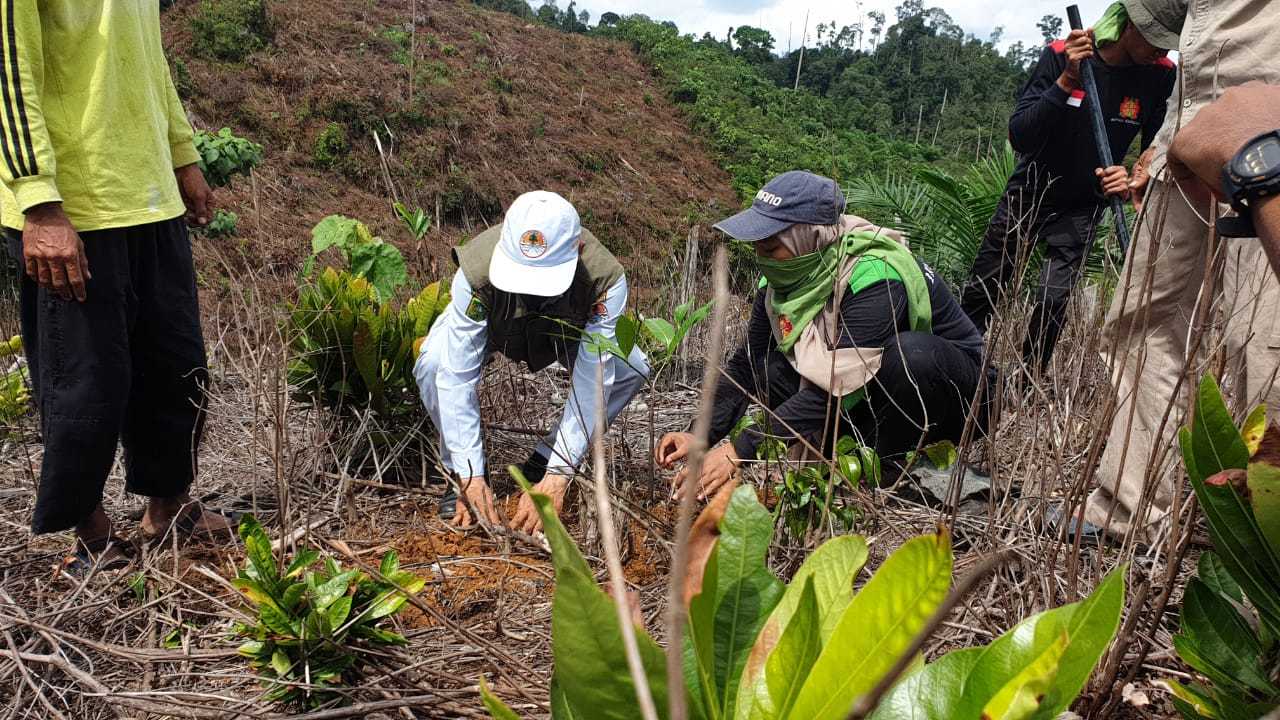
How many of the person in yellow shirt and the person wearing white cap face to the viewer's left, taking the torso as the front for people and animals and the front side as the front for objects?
0

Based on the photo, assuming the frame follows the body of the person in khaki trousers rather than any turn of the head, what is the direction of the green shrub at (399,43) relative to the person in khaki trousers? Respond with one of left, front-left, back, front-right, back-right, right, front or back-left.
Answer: right

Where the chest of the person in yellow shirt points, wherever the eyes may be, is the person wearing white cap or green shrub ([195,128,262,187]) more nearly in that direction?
the person wearing white cap

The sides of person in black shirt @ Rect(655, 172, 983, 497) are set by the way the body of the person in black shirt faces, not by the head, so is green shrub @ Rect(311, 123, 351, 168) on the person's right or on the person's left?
on the person's right

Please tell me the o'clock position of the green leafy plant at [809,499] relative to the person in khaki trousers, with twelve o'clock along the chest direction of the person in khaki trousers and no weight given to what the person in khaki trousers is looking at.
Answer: The green leafy plant is roughly at 12 o'clock from the person in khaki trousers.

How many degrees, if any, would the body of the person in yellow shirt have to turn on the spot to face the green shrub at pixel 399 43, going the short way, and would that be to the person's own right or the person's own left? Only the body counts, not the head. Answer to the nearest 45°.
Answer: approximately 135° to the person's own left

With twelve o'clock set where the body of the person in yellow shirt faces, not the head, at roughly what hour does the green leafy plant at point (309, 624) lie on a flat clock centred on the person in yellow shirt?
The green leafy plant is roughly at 1 o'clock from the person in yellow shirt.

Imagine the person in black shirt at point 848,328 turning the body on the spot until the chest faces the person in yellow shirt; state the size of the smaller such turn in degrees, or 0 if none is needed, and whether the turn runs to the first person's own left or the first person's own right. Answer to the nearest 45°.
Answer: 0° — they already face them

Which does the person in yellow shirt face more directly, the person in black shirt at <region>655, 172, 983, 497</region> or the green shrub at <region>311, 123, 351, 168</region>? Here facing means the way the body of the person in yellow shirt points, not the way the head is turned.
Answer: the person in black shirt

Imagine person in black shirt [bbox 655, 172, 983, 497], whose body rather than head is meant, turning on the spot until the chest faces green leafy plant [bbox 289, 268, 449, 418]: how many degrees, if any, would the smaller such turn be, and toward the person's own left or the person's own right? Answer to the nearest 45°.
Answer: approximately 45° to the person's own right

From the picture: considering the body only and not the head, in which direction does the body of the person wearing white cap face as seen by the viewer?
toward the camera

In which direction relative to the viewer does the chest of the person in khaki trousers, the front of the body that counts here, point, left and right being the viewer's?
facing the viewer and to the left of the viewer

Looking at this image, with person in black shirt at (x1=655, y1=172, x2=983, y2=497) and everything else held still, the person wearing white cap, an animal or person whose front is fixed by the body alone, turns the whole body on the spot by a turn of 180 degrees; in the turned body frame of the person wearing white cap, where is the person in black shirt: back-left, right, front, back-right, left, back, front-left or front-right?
right

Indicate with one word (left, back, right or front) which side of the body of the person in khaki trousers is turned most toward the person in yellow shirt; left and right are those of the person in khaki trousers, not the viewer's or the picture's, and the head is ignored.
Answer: front
